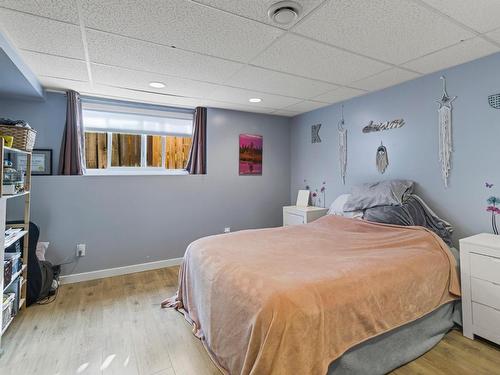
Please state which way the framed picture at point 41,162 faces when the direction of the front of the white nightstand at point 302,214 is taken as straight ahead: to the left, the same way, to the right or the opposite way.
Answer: to the left

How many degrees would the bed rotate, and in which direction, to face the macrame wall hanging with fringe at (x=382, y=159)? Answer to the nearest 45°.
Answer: approximately 180°

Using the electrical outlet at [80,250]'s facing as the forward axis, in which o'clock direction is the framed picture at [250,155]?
The framed picture is roughly at 9 o'clock from the electrical outlet.

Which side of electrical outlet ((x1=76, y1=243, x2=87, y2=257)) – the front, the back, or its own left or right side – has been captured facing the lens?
front

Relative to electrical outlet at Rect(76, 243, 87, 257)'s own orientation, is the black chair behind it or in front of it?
in front

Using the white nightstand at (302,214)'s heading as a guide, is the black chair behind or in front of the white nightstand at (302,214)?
in front

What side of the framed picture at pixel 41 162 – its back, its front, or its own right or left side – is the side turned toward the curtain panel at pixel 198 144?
left

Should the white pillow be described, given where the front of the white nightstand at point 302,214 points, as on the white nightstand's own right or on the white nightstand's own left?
on the white nightstand's own left

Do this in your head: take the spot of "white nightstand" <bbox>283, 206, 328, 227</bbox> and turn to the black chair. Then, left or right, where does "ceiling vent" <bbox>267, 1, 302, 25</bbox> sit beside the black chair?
left

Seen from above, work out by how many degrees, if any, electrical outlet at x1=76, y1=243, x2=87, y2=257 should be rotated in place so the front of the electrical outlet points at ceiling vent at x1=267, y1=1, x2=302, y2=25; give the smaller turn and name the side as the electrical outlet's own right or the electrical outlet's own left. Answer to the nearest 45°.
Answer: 0° — it already faces it

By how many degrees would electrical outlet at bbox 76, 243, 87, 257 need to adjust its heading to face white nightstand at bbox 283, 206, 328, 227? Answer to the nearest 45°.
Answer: approximately 90° to its left

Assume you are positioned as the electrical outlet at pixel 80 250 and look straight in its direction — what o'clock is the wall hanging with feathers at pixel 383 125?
The wall hanging with feathers is roughly at 10 o'clock from the electrical outlet.

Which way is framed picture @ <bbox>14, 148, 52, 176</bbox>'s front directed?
toward the camera

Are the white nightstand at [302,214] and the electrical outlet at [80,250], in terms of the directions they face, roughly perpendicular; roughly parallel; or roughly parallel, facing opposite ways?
roughly perpendicular

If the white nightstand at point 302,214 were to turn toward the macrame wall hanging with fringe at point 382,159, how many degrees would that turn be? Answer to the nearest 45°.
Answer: approximately 90° to its left

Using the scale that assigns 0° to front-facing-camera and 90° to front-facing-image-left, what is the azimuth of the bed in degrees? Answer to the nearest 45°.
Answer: approximately 45°

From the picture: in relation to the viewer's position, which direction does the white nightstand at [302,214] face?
facing the viewer and to the left of the viewer

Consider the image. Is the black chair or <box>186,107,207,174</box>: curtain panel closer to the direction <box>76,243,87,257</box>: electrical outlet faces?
the black chair
